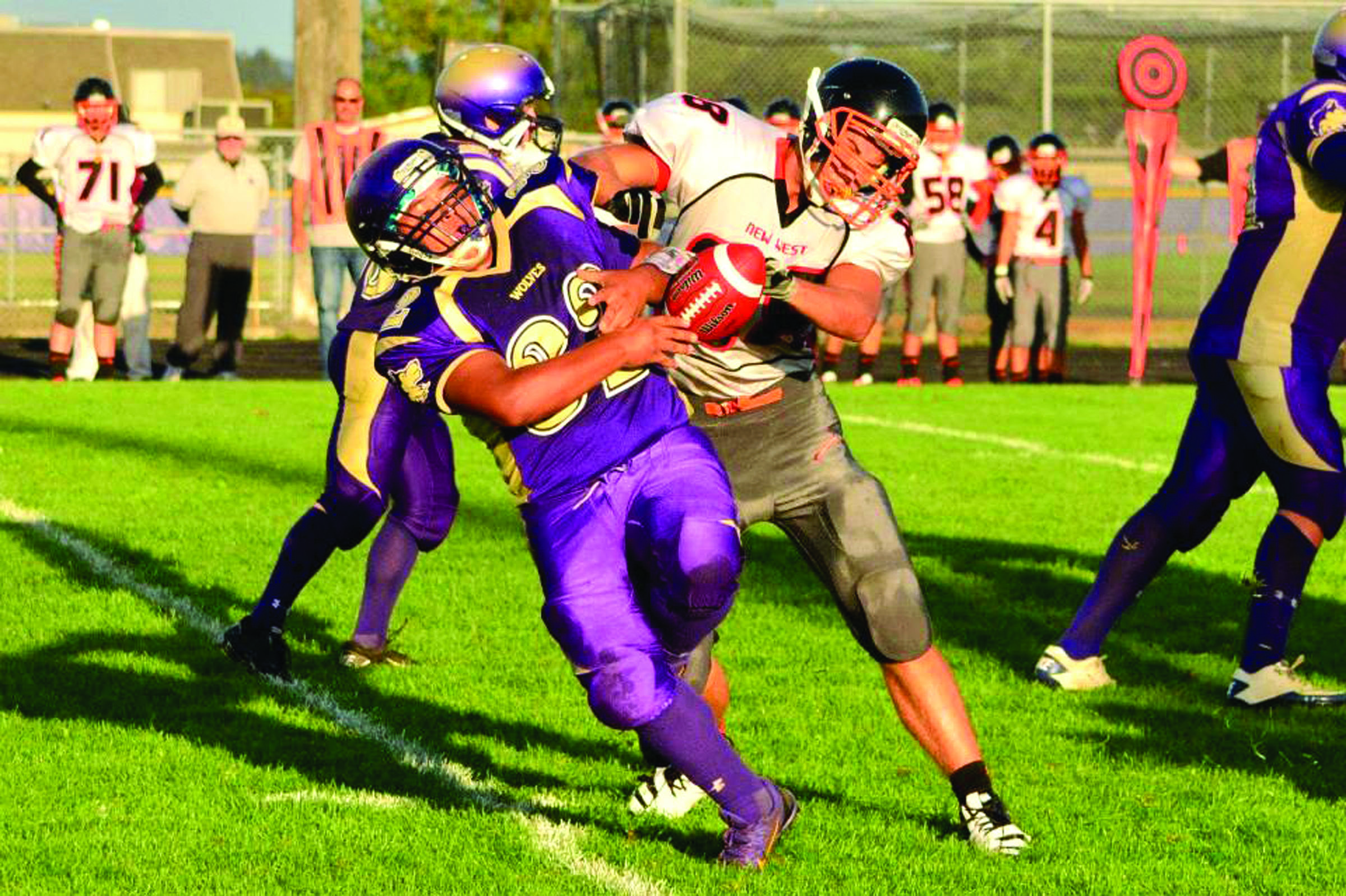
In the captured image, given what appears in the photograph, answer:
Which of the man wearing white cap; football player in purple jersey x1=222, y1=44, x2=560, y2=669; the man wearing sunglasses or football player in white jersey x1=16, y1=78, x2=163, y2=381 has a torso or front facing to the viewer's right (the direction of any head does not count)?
the football player in purple jersey

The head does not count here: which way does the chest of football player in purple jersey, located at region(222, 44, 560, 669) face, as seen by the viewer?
to the viewer's right

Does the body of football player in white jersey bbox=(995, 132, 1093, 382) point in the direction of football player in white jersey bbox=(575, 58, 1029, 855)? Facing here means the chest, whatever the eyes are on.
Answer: yes

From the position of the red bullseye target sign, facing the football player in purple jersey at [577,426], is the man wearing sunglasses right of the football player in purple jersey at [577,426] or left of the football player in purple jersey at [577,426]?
right

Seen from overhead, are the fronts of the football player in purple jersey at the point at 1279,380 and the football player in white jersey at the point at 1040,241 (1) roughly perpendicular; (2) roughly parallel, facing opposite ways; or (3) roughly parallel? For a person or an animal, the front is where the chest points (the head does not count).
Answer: roughly perpendicular

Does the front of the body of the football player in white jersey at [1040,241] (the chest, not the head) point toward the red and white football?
yes

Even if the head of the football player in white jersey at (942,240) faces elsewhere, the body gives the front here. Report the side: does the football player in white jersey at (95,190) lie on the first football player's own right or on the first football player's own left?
on the first football player's own right

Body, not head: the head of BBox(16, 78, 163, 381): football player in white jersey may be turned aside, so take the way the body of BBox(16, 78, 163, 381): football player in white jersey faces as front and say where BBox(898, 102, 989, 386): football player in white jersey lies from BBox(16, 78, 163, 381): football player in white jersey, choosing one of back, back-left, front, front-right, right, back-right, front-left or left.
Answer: left

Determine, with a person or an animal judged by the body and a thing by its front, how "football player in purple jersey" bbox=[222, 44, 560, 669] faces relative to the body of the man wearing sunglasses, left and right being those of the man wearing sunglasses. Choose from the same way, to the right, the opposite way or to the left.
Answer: to the left

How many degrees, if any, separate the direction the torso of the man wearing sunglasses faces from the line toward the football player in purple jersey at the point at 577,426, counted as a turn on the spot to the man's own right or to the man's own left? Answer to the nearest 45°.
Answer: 0° — they already face them
